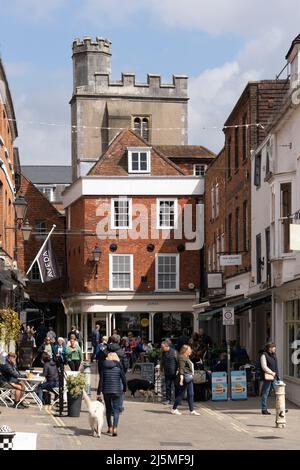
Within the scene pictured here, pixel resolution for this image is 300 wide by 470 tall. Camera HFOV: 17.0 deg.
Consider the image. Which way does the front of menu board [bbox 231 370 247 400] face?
toward the camera

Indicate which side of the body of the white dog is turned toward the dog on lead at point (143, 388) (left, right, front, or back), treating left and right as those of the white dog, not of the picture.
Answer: front

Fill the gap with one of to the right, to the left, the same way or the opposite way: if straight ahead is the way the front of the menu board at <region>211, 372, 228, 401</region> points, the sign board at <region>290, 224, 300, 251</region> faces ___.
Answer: the same way

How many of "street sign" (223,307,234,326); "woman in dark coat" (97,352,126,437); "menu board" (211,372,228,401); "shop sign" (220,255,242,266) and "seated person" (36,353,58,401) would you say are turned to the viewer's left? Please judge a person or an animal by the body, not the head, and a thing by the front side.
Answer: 1

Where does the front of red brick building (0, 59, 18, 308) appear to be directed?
to the viewer's right

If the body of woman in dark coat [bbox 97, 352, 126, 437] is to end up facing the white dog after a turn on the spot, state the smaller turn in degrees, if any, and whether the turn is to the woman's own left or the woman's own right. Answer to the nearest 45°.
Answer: approximately 135° to the woman's own left

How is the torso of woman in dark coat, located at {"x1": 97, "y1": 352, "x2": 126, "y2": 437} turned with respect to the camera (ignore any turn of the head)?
away from the camera

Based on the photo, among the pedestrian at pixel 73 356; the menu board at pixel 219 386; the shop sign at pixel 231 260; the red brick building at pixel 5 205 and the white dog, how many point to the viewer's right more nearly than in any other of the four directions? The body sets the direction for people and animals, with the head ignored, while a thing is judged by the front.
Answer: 1

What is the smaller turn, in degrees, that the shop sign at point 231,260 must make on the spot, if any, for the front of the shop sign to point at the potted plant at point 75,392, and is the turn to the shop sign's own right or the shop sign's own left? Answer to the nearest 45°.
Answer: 0° — it already faces it

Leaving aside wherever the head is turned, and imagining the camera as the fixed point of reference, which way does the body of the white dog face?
away from the camera

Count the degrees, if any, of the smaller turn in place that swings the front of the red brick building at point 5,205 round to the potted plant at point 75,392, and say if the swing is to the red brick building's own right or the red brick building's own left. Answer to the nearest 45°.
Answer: approximately 90° to the red brick building's own right

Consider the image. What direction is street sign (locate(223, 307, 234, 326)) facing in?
toward the camera
